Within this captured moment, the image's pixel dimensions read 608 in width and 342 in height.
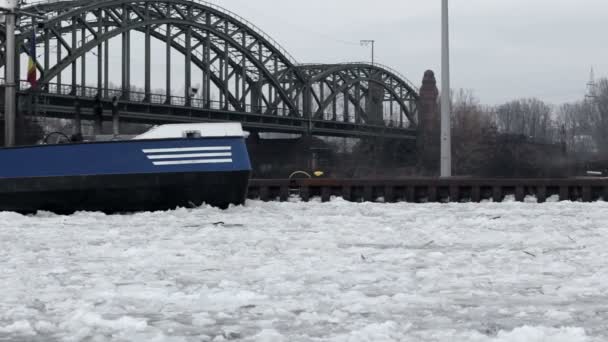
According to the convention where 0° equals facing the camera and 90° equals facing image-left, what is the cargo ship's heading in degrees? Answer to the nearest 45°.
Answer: approximately 270°

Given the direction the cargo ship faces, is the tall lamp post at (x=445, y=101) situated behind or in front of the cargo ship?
in front
